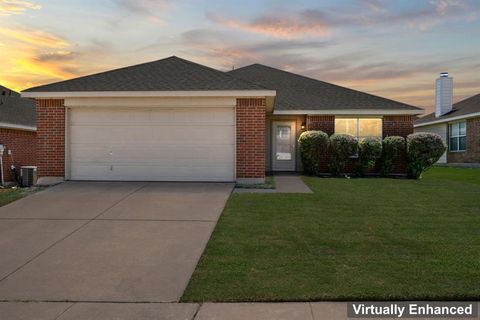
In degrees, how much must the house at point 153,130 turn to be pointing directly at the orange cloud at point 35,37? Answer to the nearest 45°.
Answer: approximately 90° to its right

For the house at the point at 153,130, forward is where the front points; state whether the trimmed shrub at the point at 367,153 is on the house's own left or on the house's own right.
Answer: on the house's own left

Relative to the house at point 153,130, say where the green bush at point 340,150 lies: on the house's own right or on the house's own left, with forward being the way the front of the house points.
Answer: on the house's own left

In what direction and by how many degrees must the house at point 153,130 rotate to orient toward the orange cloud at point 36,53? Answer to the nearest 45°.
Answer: approximately 135° to its right

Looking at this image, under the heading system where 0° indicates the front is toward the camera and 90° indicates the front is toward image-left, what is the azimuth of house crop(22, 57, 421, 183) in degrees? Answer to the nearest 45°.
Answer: approximately 0°

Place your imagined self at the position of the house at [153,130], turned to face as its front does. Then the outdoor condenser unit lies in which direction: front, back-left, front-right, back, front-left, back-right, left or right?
front-right

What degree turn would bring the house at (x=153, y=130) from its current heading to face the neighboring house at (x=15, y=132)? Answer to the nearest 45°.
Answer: approximately 135° to its right
